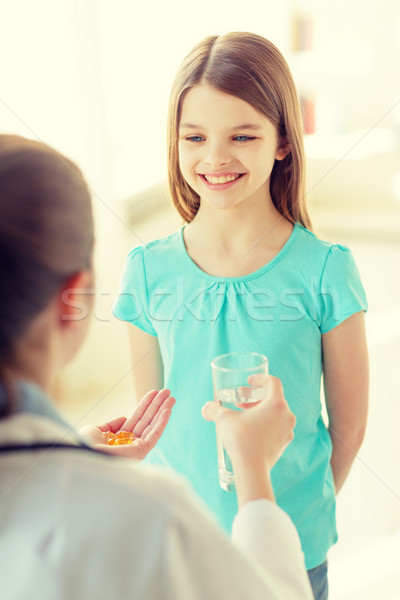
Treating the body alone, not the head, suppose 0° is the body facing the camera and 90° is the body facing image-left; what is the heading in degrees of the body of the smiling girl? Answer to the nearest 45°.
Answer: approximately 0°
